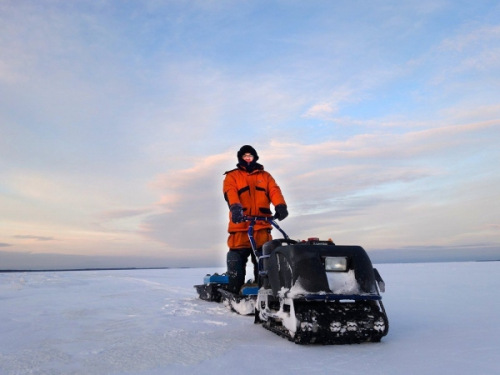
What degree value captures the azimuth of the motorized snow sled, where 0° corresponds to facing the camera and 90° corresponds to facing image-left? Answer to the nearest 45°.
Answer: approximately 315°

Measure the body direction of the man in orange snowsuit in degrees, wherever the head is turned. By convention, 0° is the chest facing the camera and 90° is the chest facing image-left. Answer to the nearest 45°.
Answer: approximately 0°
